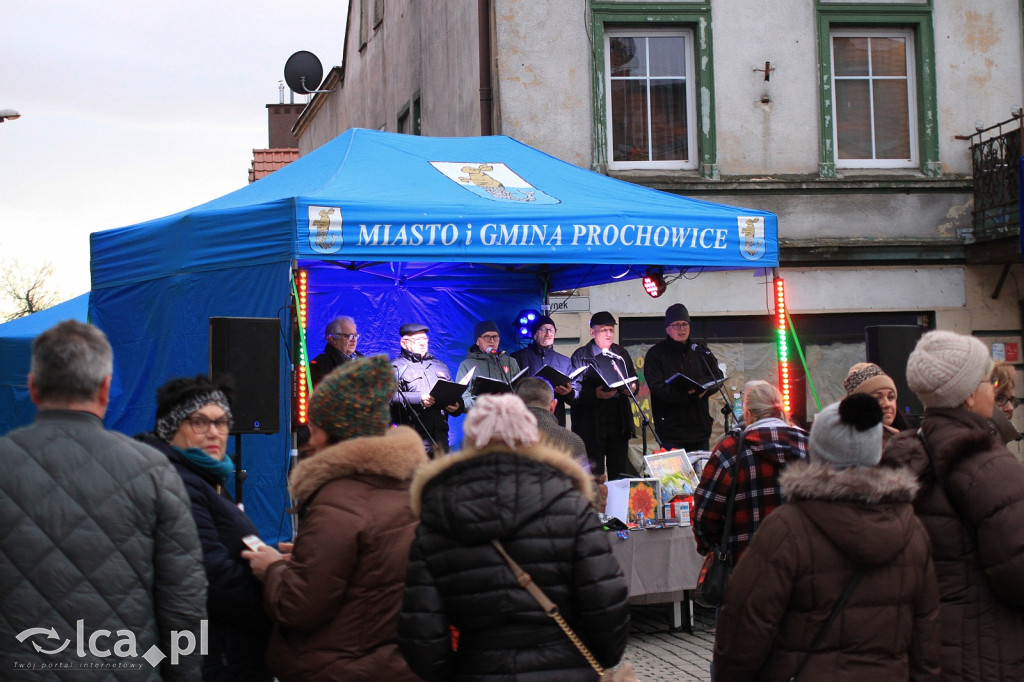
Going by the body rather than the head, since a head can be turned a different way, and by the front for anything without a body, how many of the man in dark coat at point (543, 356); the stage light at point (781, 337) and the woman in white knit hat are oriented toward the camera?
2

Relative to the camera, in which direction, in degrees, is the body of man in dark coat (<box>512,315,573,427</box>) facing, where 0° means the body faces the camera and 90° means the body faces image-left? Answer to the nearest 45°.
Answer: approximately 0°

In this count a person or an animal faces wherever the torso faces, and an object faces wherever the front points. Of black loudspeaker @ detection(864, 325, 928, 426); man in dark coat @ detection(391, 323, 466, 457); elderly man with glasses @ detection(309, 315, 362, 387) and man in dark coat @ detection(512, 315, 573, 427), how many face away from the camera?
0

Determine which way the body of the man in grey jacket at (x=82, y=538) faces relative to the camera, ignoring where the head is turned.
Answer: away from the camera

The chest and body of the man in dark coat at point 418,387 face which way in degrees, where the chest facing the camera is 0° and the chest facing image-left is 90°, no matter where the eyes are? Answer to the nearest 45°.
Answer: approximately 315°

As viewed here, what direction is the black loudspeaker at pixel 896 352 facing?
toward the camera

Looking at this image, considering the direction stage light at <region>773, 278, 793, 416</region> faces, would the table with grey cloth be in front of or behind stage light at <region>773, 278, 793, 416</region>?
in front

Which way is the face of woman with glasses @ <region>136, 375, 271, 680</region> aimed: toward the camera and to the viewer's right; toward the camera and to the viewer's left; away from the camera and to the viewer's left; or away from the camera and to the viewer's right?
toward the camera and to the viewer's right

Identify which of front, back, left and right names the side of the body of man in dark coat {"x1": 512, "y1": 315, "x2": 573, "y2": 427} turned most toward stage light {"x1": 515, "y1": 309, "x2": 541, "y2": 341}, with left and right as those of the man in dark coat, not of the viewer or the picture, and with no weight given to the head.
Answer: back

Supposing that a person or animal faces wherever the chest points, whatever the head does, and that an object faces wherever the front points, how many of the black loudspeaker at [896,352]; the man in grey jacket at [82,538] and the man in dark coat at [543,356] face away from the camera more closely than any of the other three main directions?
1

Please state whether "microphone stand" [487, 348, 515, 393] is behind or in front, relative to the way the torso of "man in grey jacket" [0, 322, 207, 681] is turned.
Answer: in front

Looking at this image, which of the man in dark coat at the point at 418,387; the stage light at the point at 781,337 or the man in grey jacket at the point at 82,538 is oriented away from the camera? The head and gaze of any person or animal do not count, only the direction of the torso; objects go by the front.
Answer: the man in grey jacket

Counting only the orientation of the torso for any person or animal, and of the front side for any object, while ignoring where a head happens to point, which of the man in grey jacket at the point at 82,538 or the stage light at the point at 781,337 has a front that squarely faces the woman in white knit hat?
the stage light

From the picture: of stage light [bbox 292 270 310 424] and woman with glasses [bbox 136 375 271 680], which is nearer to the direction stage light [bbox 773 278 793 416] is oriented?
the woman with glasses

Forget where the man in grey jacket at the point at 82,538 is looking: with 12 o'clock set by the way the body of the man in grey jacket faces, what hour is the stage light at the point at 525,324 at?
The stage light is roughly at 1 o'clock from the man in grey jacket.

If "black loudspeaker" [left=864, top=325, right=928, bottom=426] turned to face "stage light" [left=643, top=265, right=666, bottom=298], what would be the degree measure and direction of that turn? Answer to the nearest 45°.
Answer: approximately 135° to its right

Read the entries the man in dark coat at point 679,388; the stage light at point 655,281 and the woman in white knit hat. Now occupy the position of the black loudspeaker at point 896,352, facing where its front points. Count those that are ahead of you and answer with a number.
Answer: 1

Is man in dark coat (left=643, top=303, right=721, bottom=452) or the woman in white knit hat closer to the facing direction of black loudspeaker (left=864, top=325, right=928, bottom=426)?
the woman in white knit hat
